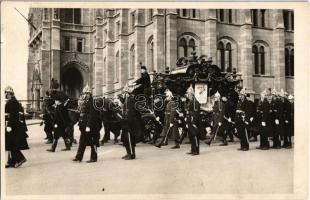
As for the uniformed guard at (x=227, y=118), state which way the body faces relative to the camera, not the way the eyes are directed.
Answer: to the viewer's left

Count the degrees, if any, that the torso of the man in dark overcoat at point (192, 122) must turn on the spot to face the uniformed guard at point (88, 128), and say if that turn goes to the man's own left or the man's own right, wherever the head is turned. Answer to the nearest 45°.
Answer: approximately 45° to the man's own left

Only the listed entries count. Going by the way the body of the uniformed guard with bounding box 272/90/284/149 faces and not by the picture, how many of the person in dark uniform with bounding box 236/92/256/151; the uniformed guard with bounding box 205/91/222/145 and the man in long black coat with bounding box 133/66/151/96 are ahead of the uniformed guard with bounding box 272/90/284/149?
3

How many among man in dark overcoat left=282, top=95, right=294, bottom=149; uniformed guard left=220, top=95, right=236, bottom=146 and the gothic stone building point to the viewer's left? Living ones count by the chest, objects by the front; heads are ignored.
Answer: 2

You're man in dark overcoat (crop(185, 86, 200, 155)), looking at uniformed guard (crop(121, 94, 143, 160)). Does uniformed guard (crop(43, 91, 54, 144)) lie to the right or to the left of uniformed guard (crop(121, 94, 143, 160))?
right

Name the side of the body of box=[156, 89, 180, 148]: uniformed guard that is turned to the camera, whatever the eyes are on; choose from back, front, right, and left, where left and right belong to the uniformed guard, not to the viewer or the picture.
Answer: left

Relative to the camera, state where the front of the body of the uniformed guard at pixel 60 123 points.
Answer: to the viewer's left

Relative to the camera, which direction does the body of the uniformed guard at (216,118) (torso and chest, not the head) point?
to the viewer's left
